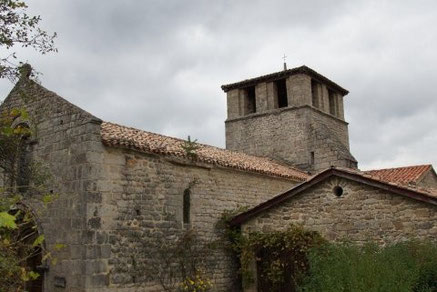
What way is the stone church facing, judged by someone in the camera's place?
facing the viewer and to the left of the viewer

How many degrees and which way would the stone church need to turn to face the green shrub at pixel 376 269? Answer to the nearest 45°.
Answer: approximately 90° to its left
